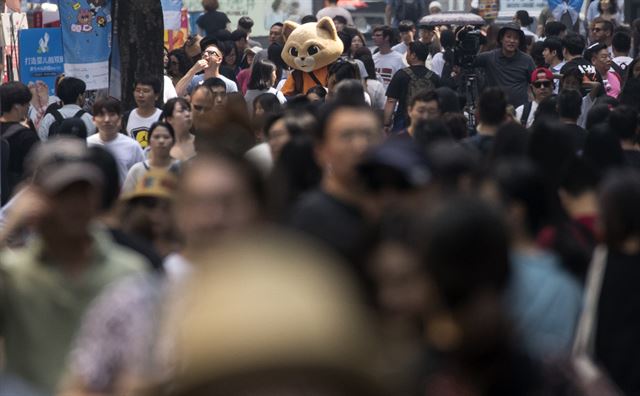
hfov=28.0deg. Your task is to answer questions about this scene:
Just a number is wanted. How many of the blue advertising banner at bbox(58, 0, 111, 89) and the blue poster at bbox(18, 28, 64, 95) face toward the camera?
2

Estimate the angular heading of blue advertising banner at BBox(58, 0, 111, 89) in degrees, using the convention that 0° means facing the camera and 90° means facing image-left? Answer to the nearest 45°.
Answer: approximately 0°

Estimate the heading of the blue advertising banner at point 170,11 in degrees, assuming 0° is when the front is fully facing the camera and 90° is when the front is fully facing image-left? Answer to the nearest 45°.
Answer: approximately 0°

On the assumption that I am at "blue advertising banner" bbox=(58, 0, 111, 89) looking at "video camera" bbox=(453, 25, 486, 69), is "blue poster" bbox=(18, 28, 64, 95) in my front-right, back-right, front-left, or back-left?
back-left

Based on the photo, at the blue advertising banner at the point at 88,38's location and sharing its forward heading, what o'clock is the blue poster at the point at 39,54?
The blue poster is roughly at 4 o'clock from the blue advertising banner.

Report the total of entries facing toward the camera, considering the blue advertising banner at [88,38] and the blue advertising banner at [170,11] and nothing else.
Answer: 2

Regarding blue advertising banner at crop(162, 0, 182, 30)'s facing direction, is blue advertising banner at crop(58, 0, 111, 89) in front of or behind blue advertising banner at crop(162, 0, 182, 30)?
in front

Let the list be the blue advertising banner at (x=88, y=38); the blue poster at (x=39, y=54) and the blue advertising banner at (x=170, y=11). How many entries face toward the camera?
3

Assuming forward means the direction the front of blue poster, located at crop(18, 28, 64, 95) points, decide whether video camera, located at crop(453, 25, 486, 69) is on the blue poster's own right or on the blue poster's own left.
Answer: on the blue poster's own left

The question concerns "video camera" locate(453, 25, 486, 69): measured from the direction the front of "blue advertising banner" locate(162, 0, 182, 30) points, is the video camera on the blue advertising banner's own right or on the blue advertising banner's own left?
on the blue advertising banner's own left
